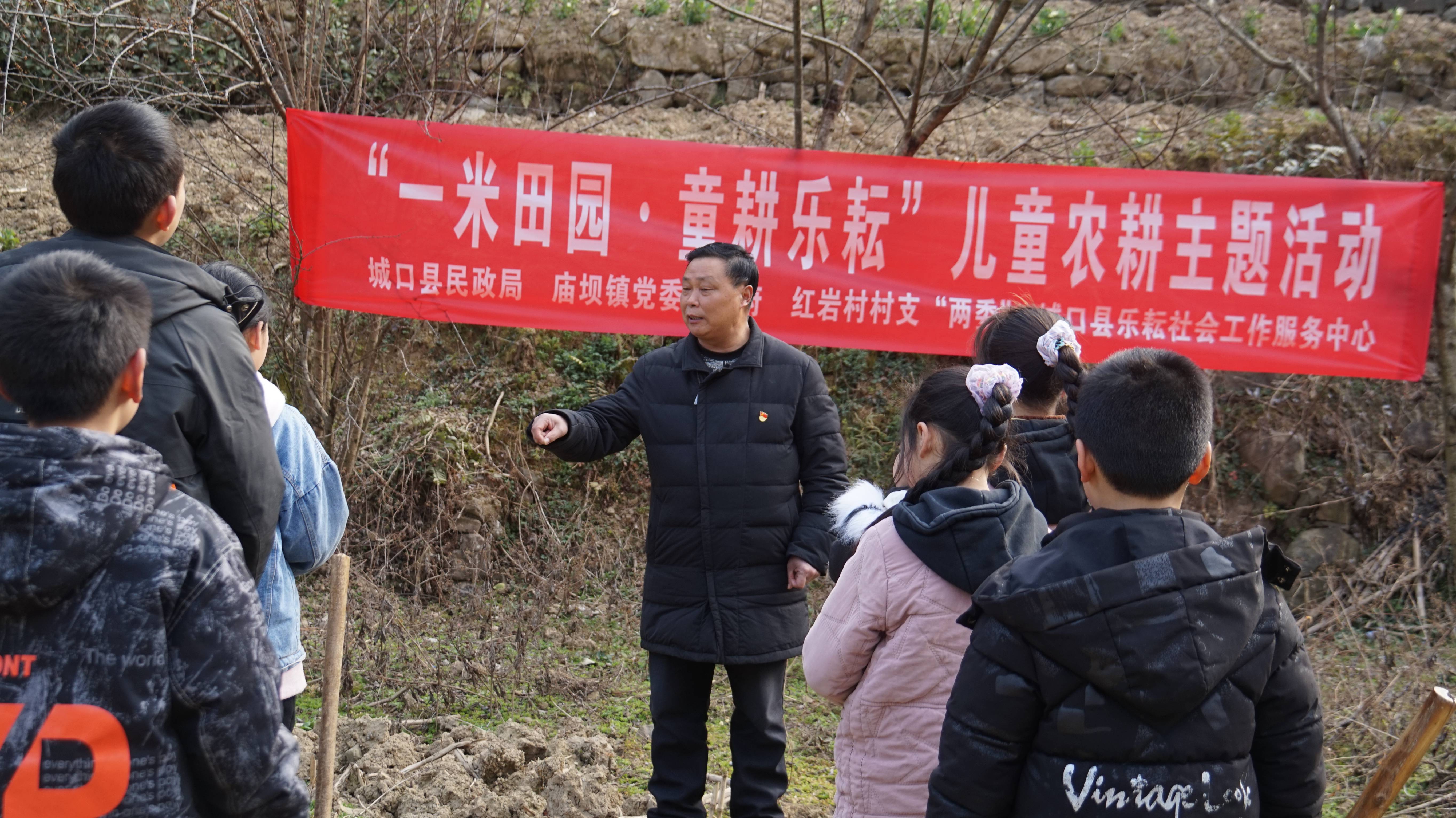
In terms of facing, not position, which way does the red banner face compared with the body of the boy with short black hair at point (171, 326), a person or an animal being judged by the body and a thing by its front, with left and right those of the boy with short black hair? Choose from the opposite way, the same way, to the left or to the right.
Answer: the opposite way

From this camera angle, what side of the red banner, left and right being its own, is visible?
front

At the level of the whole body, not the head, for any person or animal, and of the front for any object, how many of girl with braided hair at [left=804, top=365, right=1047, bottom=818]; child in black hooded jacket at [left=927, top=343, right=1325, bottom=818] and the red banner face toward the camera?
1

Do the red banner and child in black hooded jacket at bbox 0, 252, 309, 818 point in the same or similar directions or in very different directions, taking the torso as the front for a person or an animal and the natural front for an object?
very different directions

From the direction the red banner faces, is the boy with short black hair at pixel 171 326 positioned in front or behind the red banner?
in front

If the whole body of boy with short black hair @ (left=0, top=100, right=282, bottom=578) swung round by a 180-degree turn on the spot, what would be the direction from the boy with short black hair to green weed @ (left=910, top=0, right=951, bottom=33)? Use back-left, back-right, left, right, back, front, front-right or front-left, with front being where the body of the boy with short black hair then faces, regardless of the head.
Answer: back

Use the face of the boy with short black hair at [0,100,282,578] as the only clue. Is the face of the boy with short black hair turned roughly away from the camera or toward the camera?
away from the camera

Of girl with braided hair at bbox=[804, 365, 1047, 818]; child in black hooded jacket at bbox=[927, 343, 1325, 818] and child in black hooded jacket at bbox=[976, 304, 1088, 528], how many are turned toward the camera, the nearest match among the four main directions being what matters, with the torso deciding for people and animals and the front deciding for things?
0

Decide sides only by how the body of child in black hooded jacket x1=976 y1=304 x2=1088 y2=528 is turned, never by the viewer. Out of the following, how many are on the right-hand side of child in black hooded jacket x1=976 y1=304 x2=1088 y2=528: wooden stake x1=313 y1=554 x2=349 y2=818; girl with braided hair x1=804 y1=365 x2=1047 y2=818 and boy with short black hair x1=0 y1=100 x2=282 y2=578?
0

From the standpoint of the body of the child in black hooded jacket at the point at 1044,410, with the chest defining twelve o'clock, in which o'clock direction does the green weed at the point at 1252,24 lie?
The green weed is roughly at 2 o'clock from the child in black hooded jacket.

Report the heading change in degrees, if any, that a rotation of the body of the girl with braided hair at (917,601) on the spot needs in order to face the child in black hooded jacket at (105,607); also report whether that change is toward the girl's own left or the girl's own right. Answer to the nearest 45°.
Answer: approximately 90° to the girl's own left

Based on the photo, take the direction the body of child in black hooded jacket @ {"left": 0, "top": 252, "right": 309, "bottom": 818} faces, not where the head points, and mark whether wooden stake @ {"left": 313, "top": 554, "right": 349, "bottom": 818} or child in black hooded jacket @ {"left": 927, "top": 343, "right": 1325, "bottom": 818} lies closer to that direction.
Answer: the wooden stake

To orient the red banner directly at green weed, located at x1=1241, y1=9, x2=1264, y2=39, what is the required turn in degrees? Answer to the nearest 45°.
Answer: approximately 135° to its left

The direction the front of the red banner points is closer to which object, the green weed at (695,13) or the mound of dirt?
the mound of dirt

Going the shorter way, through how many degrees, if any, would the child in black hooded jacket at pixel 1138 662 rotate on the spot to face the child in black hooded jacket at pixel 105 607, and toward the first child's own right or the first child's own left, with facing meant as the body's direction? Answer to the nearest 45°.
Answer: approximately 135° to the first child's own left

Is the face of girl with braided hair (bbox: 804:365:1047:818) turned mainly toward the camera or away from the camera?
away from the camera

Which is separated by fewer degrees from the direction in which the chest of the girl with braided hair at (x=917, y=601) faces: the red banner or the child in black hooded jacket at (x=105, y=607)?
the red banner

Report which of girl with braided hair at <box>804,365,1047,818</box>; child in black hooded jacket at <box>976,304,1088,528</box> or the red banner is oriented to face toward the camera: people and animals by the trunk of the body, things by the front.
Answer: the red banner

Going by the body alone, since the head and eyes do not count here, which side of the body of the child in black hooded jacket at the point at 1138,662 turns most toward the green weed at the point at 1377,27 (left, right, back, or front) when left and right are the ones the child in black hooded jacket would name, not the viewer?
front
